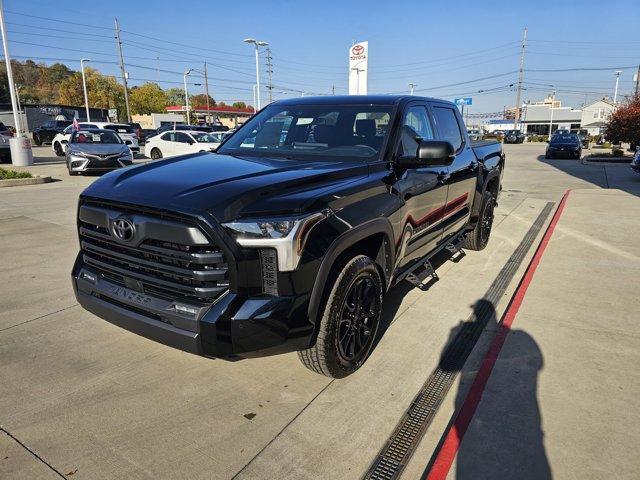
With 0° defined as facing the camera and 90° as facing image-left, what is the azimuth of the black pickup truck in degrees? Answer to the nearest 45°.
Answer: approximately 45°

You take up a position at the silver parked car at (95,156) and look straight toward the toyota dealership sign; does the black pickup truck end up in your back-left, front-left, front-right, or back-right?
back-right

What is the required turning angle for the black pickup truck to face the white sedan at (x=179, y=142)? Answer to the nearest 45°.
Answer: approximately 135° to its right

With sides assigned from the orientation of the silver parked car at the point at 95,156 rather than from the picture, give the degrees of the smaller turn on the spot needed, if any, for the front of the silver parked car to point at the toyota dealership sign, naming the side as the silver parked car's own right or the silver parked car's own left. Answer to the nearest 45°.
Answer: approximately 135° to the silver parked car's own left

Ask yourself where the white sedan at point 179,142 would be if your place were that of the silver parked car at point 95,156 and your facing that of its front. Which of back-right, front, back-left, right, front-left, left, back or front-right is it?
back-left

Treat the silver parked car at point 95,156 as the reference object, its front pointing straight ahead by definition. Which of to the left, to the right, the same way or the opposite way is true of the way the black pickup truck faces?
to the right

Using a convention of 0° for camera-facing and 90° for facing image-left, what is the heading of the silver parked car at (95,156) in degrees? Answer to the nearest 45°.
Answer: approximately 0°

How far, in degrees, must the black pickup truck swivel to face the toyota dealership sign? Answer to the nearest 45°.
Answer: approximately 135° to its right

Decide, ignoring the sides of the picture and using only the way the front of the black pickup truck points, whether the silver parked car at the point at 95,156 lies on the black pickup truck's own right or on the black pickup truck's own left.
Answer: on the black pickup truck's own right

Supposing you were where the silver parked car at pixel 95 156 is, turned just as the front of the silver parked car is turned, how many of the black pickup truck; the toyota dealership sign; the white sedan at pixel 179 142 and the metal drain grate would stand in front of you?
2
